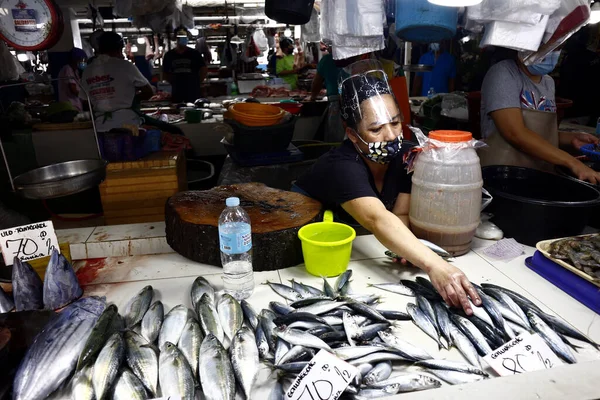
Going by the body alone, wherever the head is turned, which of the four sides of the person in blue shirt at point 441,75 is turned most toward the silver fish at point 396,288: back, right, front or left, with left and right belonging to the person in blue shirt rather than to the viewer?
front

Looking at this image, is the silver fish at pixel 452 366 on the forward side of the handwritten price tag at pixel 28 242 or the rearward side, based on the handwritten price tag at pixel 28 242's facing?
on the forward side

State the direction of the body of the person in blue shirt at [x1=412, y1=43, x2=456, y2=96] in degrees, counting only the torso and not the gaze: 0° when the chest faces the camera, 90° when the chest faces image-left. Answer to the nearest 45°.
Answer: approximately 0°

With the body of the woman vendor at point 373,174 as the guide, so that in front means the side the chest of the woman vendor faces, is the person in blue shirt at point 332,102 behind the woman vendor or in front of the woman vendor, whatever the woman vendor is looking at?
behind

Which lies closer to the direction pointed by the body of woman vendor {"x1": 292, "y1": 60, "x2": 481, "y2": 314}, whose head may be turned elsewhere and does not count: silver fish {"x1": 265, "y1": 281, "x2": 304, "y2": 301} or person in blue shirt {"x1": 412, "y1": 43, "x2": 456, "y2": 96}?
the silver fish

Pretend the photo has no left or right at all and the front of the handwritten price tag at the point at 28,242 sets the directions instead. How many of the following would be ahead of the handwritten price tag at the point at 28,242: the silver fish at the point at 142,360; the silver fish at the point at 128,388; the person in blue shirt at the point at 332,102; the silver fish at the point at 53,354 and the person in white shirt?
3

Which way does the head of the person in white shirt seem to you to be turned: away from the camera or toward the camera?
away from the camera
